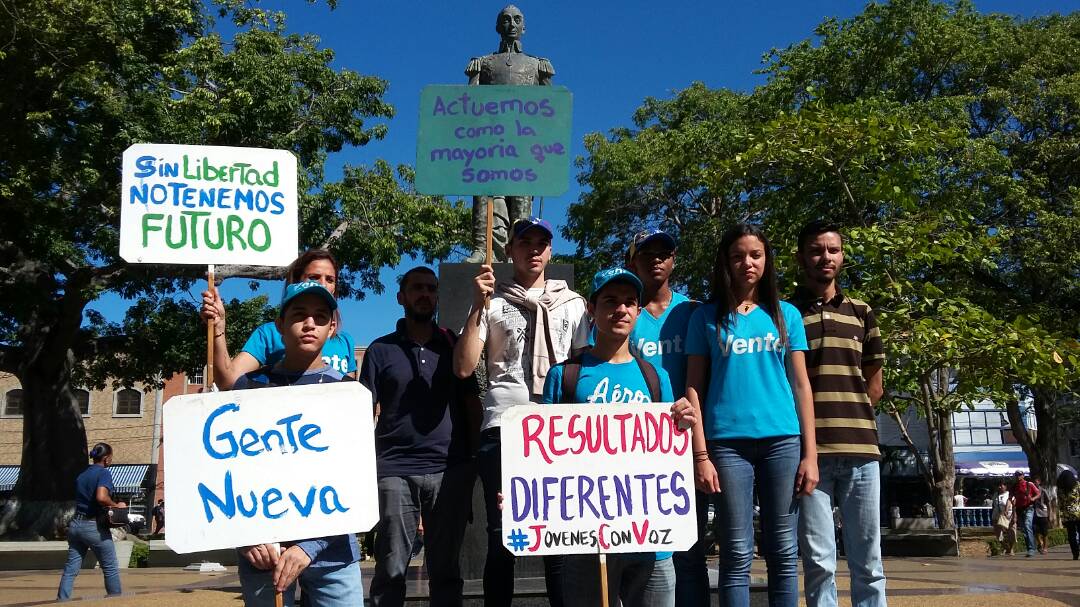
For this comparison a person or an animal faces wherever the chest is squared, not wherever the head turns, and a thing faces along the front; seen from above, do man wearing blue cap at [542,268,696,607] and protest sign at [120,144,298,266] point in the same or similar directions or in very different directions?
same or similar directions

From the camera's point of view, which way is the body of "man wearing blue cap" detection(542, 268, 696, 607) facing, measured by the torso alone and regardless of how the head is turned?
toward the camera

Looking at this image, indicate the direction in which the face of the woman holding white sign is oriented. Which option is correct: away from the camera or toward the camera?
toward the camera

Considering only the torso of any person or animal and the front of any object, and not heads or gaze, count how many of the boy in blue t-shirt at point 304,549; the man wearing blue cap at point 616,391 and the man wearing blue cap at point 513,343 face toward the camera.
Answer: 3

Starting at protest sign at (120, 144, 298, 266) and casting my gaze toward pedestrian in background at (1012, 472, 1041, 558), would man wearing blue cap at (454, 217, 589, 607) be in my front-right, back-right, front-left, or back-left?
front-right

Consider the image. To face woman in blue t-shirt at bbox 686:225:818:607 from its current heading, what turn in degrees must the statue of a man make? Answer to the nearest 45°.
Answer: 0° — it already faces them

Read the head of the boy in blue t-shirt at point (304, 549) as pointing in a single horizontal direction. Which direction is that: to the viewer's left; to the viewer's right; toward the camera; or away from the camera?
toward the camera

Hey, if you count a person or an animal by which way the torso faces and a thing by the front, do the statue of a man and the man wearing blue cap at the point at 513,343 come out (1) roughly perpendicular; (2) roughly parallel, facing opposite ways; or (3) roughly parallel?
roughly parallel

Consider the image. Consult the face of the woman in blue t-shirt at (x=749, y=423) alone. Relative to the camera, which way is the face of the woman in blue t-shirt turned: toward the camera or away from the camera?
toward the camera

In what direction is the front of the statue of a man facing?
toward the camera

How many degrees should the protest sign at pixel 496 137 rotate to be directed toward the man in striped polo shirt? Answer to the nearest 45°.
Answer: approximately 45° to its left

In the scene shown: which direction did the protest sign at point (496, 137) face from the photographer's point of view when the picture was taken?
facing the viewer

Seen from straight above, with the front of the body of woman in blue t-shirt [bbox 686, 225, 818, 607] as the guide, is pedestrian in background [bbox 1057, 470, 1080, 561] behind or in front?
behind

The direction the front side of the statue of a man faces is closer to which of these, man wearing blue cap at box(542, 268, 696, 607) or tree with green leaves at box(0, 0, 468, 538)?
the man wearing blue cap

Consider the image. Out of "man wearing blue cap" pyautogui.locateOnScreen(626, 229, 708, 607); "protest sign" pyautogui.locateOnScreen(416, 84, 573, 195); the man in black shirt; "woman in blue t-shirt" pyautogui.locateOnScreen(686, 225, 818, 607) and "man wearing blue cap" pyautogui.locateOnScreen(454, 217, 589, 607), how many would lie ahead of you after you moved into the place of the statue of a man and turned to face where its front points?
5

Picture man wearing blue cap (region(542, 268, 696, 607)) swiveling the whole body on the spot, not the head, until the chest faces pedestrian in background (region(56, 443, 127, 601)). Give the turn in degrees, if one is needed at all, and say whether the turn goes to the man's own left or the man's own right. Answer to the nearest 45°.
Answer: approximately 135° to the man's own right
